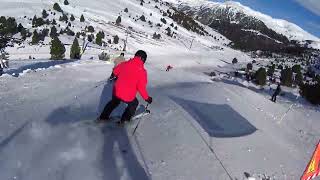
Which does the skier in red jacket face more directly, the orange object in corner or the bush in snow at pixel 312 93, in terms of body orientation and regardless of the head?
the bush in snow

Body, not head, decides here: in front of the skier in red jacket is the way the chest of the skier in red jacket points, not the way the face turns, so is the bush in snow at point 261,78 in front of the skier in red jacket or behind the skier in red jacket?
in front

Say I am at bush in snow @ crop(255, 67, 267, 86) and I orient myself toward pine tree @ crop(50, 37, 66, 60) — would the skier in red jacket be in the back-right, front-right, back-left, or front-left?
front-left

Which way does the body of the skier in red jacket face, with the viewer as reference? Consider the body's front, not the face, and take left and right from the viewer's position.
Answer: facing away from the viewer and to the right of the viewer

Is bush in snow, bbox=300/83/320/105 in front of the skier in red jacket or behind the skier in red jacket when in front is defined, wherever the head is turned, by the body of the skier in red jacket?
in front

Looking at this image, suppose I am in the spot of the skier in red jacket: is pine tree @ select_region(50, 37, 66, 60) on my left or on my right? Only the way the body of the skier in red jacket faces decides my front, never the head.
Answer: on my left

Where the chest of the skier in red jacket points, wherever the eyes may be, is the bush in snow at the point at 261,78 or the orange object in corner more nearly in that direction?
the bush in snow
